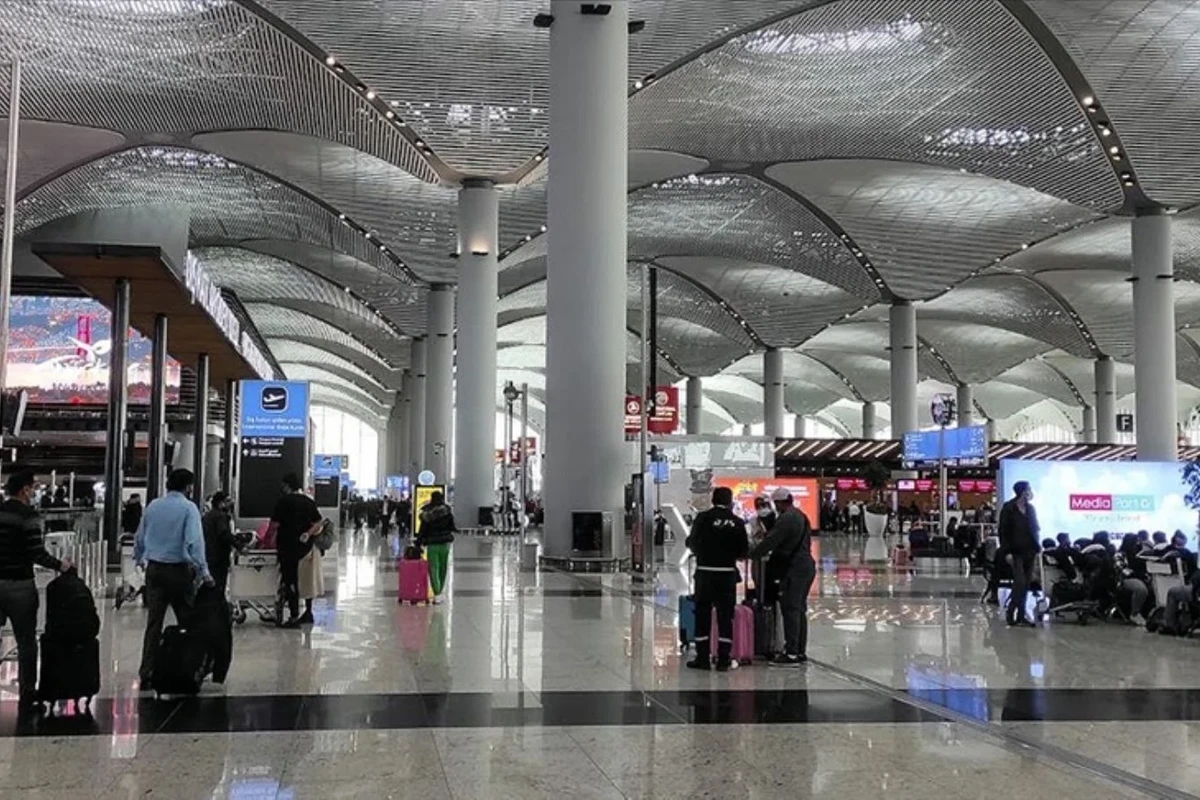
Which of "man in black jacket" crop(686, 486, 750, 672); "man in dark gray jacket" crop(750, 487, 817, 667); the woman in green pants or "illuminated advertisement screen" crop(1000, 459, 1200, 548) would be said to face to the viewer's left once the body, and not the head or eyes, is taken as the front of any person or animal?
"man in dark gray jacket" crop(750, 487, 817, 667)

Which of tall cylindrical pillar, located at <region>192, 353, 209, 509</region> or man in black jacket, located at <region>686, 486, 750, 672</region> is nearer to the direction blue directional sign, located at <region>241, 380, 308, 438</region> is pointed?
the man in black jacket

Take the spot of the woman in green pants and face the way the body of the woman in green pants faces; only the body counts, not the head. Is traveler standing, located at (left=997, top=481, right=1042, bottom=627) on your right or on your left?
on your right

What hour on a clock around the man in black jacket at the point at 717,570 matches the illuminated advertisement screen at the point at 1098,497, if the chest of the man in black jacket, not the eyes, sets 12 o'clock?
The illuminated advertisement screen is roughly at 1 o'clock from the man in black jacket.

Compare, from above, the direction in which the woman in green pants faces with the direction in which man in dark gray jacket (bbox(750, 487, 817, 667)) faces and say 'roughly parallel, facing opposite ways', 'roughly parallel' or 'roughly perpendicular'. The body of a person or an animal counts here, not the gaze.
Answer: roughly perpendicular

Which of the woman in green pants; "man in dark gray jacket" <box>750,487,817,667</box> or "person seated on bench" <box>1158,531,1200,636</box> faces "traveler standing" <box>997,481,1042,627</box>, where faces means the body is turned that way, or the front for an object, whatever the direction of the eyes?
the person seated on bench

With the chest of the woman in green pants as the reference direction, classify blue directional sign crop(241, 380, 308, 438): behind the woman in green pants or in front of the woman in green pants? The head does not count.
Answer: in front

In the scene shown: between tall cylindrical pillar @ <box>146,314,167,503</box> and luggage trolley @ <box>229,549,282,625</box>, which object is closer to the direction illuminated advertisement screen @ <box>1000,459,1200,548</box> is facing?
the luggage trolley

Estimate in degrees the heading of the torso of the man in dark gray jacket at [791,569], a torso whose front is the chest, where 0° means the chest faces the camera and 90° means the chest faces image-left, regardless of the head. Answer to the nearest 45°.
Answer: approximately 90°

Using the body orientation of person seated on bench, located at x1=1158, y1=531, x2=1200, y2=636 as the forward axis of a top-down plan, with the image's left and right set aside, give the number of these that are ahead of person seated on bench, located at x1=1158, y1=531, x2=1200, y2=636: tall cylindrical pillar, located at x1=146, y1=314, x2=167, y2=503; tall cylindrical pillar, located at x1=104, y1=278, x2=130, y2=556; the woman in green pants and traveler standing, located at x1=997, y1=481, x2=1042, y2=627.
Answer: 4

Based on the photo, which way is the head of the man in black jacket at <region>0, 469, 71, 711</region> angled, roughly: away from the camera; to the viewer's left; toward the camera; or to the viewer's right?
to the viewer's right

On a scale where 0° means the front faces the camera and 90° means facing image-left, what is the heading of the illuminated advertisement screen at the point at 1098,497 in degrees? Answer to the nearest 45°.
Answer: approximately 0°

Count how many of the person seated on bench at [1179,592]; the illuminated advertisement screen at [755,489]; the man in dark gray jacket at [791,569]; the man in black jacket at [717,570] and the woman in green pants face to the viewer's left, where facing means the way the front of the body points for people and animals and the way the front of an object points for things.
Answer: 2

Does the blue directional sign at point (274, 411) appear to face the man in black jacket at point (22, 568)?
yes

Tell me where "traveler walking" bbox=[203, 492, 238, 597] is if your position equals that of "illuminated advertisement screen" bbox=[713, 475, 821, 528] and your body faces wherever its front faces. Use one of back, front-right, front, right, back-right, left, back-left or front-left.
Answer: front

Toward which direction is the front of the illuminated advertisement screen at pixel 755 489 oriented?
toward the camera

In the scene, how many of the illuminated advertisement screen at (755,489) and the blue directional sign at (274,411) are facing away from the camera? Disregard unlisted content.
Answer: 0

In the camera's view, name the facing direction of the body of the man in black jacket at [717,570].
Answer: away from the camera

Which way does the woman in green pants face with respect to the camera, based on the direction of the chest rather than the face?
away from the camera

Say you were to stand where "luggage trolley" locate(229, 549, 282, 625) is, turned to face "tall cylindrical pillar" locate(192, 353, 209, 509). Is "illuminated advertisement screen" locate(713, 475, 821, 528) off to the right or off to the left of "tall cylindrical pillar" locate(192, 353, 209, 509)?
right
